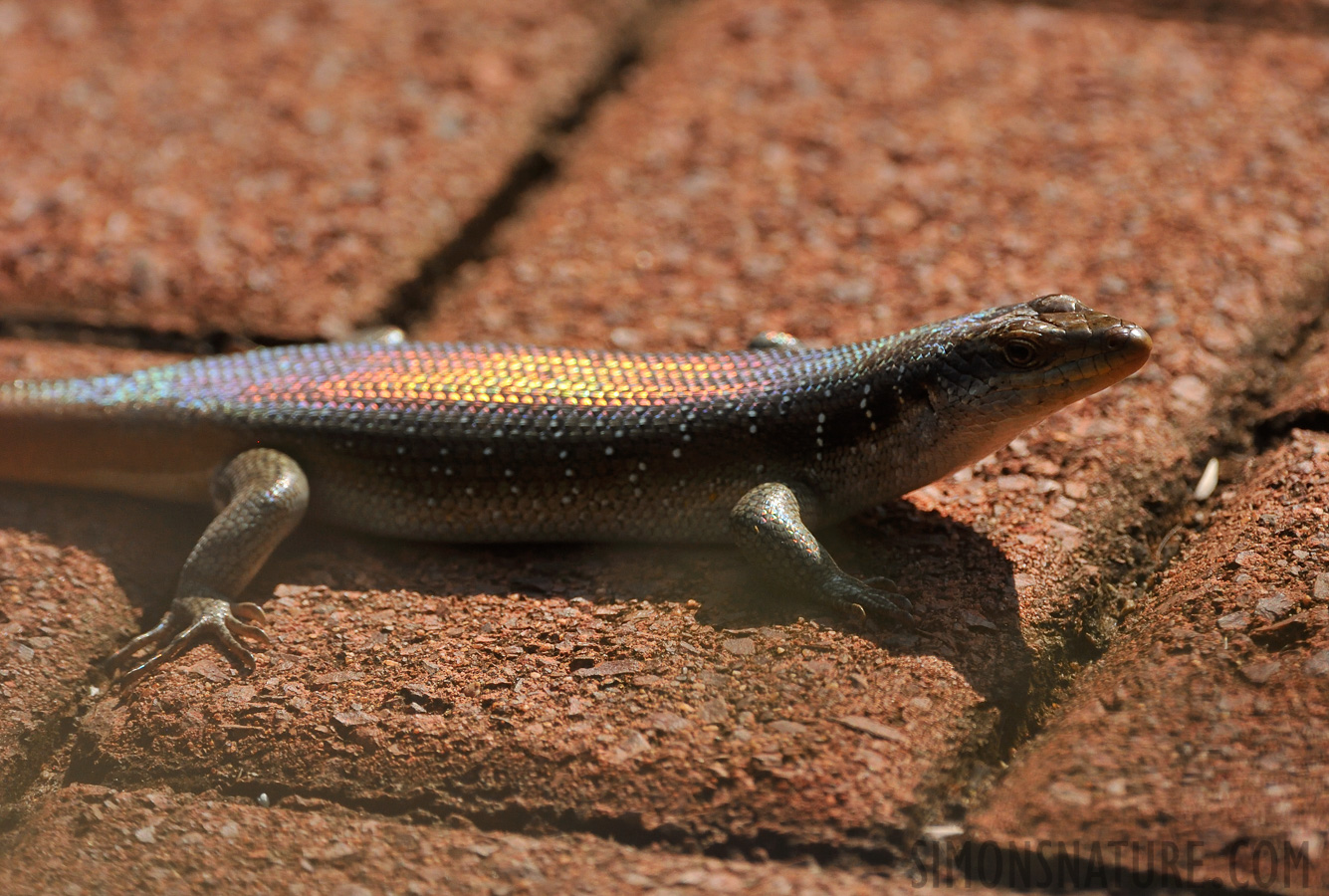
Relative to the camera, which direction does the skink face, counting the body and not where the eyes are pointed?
to the viewer's right
